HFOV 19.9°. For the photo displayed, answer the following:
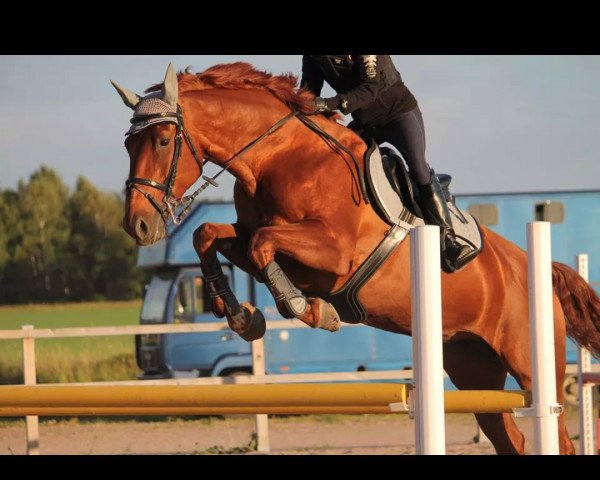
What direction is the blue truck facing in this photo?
to the viewer's left

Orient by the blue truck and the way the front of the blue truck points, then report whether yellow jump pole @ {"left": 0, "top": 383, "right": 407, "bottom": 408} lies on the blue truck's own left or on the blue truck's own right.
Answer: on the blue truck's own left

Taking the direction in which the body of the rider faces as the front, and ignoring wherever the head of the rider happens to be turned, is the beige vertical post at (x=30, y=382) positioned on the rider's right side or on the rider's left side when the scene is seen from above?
on the rider's right side

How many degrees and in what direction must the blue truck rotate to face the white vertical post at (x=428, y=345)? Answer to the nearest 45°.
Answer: approximately 90° to its left

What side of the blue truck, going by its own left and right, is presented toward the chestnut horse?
left

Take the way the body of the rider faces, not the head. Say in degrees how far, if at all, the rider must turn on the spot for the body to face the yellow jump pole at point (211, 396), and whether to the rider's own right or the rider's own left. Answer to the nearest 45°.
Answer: approximately 45° to the rider's own left

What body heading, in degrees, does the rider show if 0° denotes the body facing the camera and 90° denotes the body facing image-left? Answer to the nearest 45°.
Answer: approximately 45°

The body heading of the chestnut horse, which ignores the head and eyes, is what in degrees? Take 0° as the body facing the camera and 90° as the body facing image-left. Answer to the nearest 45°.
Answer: approximately 45°

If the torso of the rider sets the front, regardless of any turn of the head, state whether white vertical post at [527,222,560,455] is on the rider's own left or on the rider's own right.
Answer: on the rider's own left

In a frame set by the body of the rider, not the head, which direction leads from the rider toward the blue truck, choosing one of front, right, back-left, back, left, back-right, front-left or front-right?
back-right
